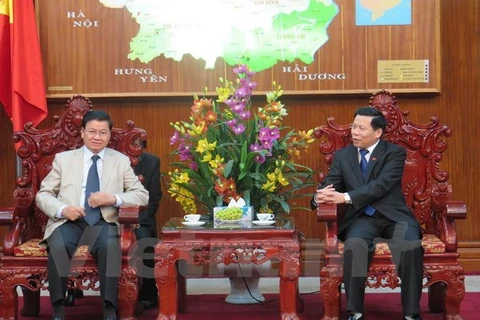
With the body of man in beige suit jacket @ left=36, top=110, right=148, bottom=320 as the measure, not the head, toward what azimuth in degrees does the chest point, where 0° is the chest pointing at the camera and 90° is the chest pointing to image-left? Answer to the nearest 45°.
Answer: approximately 0°

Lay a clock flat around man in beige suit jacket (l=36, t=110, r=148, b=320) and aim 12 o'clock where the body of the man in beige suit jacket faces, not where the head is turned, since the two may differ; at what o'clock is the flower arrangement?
The flower arrangement is roughly at 9 o'clock from the man in beige suit jacket.

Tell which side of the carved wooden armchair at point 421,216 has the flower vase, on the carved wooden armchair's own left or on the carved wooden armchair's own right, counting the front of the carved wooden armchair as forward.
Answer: on the carved wooden armchair's own right

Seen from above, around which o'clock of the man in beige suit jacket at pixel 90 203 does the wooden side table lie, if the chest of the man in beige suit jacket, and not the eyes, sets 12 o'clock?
The wooden side table is roughly at 10 o'clock from the man in beige suit jacket.

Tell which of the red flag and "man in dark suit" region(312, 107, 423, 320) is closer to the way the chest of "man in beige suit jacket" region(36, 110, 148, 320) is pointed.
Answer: the man in dark suit

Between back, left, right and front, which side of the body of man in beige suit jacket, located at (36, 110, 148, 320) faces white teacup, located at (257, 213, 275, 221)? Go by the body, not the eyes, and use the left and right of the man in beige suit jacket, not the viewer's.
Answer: left

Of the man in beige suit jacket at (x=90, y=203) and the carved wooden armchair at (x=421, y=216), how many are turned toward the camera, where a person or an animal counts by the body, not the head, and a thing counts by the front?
2

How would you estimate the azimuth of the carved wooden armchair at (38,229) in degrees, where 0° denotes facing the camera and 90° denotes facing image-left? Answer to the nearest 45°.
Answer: approximately 0°
